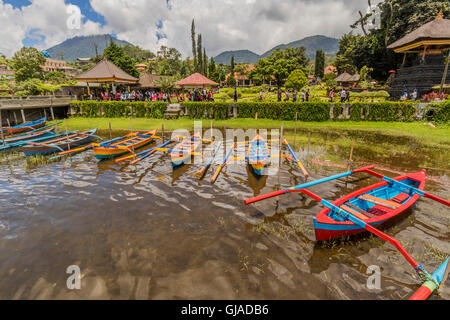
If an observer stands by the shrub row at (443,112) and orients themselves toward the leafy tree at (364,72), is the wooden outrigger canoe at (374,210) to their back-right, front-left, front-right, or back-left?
back-left

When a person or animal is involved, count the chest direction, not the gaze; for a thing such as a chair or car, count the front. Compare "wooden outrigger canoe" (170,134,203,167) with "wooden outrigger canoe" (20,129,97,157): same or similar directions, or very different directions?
same or similar directions
